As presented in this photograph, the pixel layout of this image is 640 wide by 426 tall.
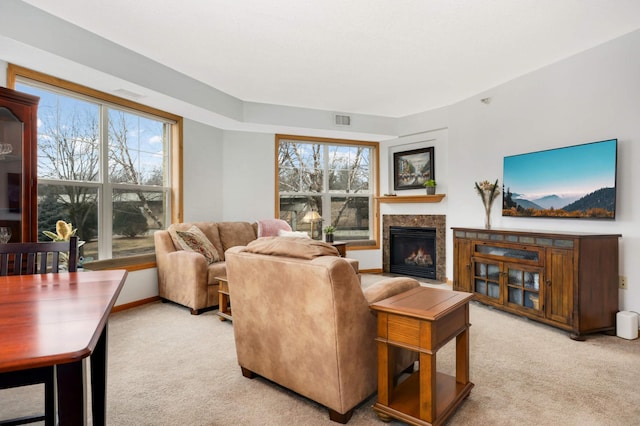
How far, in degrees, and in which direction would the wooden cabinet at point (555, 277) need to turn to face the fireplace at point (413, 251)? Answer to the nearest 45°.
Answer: approximately 90° to its right

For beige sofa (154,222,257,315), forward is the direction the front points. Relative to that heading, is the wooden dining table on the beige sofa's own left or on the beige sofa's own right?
on the beige sofa's own right

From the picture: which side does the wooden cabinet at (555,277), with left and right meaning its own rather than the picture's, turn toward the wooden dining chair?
front

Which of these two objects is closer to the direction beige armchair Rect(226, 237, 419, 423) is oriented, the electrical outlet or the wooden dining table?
the electrical outlet

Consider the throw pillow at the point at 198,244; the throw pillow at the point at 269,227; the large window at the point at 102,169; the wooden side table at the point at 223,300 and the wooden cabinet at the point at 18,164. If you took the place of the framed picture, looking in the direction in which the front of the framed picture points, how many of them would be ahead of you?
5

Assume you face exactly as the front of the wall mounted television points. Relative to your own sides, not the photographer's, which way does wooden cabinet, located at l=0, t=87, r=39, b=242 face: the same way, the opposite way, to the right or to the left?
the opposite way

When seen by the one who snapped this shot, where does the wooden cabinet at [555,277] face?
facing the viewer and to the left of the viewer

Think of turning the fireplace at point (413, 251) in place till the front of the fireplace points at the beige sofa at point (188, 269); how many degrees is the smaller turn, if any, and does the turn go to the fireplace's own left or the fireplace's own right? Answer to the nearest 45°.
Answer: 0° — it already faces it

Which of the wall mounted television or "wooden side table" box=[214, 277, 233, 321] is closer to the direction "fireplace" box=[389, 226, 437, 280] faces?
the wooden side table
